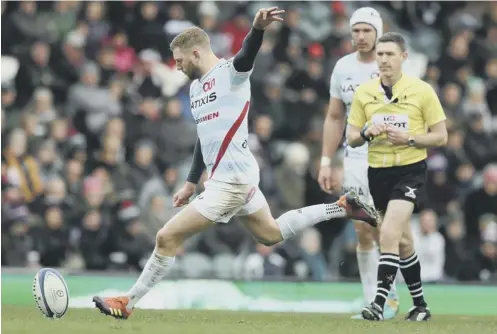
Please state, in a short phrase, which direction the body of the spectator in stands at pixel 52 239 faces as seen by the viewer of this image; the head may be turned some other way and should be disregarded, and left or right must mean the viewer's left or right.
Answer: facing the viewer

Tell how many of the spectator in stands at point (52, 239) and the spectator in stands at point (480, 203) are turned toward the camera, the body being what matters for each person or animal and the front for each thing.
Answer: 2

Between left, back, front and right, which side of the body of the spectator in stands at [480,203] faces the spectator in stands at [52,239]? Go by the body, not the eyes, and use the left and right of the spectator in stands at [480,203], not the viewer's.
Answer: right

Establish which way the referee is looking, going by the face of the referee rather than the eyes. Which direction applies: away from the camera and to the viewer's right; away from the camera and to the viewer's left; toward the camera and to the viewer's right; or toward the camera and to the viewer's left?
toward the camera and to the viewer's left

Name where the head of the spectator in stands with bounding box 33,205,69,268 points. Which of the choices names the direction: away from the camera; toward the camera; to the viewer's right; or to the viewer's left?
toward the camera

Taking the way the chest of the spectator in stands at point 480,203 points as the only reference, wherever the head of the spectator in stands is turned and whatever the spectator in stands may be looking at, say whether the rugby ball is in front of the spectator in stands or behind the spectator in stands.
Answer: in front

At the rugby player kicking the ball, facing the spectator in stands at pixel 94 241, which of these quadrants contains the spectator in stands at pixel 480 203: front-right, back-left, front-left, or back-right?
front-right

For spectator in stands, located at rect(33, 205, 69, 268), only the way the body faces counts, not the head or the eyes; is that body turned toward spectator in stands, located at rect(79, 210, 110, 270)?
no

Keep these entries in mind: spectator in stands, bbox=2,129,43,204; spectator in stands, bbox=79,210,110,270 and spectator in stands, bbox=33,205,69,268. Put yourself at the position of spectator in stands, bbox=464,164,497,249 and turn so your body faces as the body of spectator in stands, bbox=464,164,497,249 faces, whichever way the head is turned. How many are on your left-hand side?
0

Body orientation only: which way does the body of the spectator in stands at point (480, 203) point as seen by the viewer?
toward the camera

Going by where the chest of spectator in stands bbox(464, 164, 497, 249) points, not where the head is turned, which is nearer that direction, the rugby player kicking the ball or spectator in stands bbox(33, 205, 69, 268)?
the rugby player kicking the ball

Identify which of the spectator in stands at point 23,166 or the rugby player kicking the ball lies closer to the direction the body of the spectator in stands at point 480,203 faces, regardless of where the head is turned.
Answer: the rugby player kicking the ball

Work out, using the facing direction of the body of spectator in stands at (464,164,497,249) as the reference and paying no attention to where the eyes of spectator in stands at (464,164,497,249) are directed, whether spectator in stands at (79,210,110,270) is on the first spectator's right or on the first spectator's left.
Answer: on the first spectator's right

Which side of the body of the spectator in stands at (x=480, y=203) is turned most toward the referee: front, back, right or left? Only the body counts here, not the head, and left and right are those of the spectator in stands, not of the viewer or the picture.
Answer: front

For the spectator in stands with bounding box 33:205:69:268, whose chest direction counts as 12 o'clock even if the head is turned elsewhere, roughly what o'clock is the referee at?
The referee is roughly at 11 o'clock from the spectator in stands.
